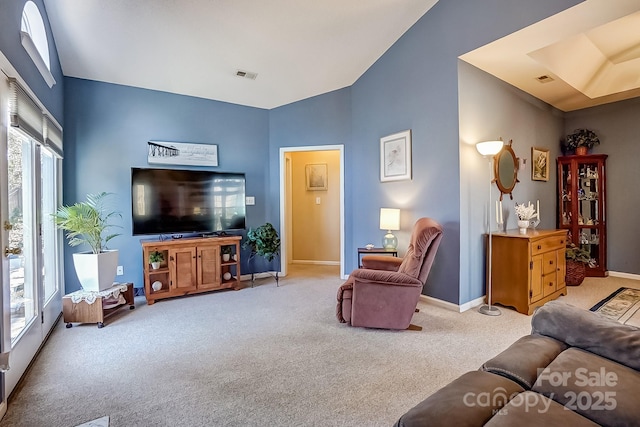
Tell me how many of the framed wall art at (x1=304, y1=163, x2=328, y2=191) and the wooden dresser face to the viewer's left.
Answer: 0

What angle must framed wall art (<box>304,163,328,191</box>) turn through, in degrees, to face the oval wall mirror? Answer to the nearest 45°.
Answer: approximately 45° to its left

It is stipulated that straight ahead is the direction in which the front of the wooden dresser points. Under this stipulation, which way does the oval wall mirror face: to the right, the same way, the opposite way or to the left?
the same way

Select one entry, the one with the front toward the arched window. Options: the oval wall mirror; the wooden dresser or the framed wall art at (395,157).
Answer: the framed wall art

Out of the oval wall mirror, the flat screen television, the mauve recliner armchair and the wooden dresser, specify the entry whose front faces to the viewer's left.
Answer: the mauve recliner armchair

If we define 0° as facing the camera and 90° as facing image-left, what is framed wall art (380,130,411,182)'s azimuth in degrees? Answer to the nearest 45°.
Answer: approximately 45°

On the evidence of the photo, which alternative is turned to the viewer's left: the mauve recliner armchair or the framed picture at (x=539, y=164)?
the mauve recliner armchair

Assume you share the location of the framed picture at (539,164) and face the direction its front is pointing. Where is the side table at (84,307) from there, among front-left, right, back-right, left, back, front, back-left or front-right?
right

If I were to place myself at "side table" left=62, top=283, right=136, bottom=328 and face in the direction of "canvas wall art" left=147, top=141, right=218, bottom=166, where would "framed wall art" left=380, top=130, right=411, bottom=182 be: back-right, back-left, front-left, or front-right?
front-right

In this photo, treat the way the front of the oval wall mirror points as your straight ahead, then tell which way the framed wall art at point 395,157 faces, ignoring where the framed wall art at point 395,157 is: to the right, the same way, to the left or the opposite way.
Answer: to the right

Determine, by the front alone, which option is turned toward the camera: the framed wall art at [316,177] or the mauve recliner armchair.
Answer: the framed wall art

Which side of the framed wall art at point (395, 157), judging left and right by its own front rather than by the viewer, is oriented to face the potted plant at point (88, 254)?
front

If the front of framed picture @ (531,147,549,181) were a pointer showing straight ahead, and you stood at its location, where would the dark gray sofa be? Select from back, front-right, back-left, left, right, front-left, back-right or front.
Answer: front-right

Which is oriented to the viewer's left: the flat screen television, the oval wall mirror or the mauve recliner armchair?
the mauve recliner armchair

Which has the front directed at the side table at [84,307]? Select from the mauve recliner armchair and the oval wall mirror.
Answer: the mauve recliner armchair

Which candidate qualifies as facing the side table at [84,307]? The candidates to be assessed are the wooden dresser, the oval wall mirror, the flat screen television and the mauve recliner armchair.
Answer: the mauve recliner armchair

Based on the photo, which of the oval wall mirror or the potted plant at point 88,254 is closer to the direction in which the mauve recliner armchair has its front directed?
the potted plant
